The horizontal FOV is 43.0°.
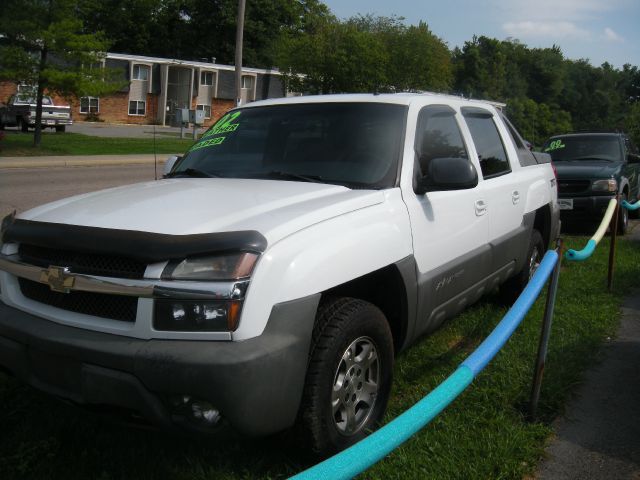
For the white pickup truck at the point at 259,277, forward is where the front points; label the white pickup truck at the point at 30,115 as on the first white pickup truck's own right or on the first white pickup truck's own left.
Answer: on the first white pickup truck's own right

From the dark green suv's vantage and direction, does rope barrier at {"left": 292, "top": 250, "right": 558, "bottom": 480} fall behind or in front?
in front

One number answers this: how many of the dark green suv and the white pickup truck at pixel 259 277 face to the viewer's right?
0

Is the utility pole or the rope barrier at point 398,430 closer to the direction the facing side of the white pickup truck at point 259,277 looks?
the rope barrier

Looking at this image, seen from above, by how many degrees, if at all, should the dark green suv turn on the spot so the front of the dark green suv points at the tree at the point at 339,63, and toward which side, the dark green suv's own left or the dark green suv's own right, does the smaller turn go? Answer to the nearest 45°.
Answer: approximately 90° to the dark green suv's own right

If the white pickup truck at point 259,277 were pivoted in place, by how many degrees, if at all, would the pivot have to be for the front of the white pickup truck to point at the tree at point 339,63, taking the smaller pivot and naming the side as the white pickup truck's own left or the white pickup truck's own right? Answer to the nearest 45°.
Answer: approximately 135° to the white pickup truck's own right

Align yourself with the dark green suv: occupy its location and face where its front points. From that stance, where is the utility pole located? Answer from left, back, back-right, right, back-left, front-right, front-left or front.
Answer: right

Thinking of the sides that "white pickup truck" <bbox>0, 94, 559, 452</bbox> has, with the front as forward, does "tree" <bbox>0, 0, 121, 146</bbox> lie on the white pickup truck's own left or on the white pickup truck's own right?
on the white pickup truck's own right

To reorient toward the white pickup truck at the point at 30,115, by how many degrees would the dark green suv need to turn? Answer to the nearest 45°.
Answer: approximately 90° to its right

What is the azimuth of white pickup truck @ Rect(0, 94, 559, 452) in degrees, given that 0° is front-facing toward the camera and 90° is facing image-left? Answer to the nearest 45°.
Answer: approximately 45°

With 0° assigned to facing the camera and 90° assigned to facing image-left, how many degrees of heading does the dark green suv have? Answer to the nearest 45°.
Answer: approximately 45°

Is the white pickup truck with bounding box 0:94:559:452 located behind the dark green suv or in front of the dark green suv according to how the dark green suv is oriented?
in front

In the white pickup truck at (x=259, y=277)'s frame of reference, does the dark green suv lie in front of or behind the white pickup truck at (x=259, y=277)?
behind
